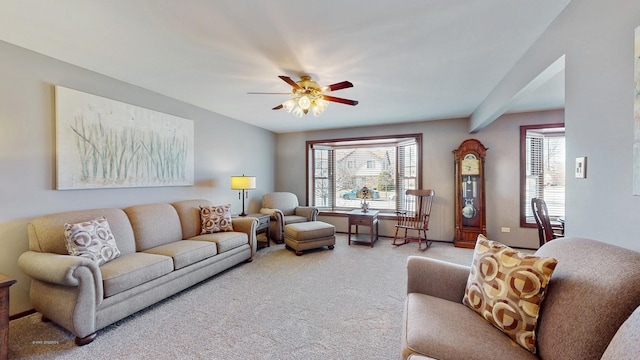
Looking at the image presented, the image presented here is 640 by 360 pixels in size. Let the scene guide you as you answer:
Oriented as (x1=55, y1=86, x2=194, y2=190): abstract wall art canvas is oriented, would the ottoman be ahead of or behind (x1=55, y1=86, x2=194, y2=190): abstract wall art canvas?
ahead

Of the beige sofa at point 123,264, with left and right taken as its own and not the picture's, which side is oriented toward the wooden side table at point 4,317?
right

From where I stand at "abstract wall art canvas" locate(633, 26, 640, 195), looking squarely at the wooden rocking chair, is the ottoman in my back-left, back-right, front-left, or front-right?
front-left

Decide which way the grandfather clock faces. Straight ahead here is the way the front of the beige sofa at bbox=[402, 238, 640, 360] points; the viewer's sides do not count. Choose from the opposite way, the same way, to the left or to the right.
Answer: to the left

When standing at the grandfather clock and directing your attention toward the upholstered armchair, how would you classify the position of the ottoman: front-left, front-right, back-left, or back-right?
front-left

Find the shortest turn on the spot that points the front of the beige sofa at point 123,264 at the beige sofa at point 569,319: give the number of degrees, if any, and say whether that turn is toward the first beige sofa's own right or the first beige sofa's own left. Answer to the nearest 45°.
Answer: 0° — it already faces it

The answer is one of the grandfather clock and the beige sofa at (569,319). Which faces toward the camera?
the grandfather clock

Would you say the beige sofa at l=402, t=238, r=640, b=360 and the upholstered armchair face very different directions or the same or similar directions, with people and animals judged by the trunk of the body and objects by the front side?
very different directions

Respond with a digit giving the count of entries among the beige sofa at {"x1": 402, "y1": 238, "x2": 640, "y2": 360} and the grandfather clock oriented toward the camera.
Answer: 1

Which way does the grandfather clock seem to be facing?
toward the camera

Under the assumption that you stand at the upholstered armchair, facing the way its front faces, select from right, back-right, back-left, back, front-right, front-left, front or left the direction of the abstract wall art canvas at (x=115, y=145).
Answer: right

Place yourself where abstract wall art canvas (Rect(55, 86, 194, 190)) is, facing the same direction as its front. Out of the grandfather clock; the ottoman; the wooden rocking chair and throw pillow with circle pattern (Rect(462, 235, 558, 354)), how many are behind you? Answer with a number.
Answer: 0

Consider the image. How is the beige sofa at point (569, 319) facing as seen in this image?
to the viewer's left

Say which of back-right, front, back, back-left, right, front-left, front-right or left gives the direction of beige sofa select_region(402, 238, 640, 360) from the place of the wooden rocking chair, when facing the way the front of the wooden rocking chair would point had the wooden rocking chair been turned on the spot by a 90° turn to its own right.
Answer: back-left

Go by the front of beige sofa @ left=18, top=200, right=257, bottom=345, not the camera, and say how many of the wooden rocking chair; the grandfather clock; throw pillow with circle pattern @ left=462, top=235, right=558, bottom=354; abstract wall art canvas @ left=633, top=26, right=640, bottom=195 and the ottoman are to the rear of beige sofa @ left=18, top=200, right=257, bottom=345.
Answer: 0

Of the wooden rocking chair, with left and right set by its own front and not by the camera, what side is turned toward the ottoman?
front

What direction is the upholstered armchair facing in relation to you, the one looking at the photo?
facing the viewer and to the right of the viewer

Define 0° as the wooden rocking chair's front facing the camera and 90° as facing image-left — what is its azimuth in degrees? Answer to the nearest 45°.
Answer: approximately 45°

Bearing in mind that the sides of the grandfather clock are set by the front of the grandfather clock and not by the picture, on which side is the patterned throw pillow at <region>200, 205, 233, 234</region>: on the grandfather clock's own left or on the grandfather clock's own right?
on the grandfather clock's own right
